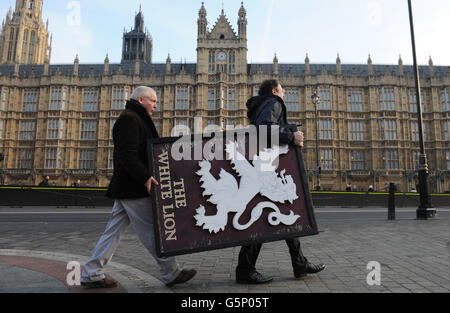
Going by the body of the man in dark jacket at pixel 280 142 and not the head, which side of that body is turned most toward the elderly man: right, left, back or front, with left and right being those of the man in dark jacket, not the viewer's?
back

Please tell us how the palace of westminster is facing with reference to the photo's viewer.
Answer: facing the viewer

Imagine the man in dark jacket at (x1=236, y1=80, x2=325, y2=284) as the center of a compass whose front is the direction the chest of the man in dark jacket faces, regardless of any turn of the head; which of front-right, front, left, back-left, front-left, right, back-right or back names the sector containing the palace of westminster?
left

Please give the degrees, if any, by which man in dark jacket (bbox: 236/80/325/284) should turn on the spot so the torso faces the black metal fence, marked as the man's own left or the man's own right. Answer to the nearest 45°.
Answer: approximately 135° to the man's own left

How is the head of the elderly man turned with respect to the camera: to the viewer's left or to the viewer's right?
to the viewer's right

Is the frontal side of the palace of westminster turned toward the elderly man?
yes

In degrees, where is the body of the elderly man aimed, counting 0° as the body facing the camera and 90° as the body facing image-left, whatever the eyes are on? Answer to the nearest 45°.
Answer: approximately 270°

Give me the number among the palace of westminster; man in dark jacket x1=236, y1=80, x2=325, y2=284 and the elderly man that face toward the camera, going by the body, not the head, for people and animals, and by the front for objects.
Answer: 1

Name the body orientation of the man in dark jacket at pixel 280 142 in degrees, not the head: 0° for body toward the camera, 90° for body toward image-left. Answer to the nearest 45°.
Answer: approximately 270°
